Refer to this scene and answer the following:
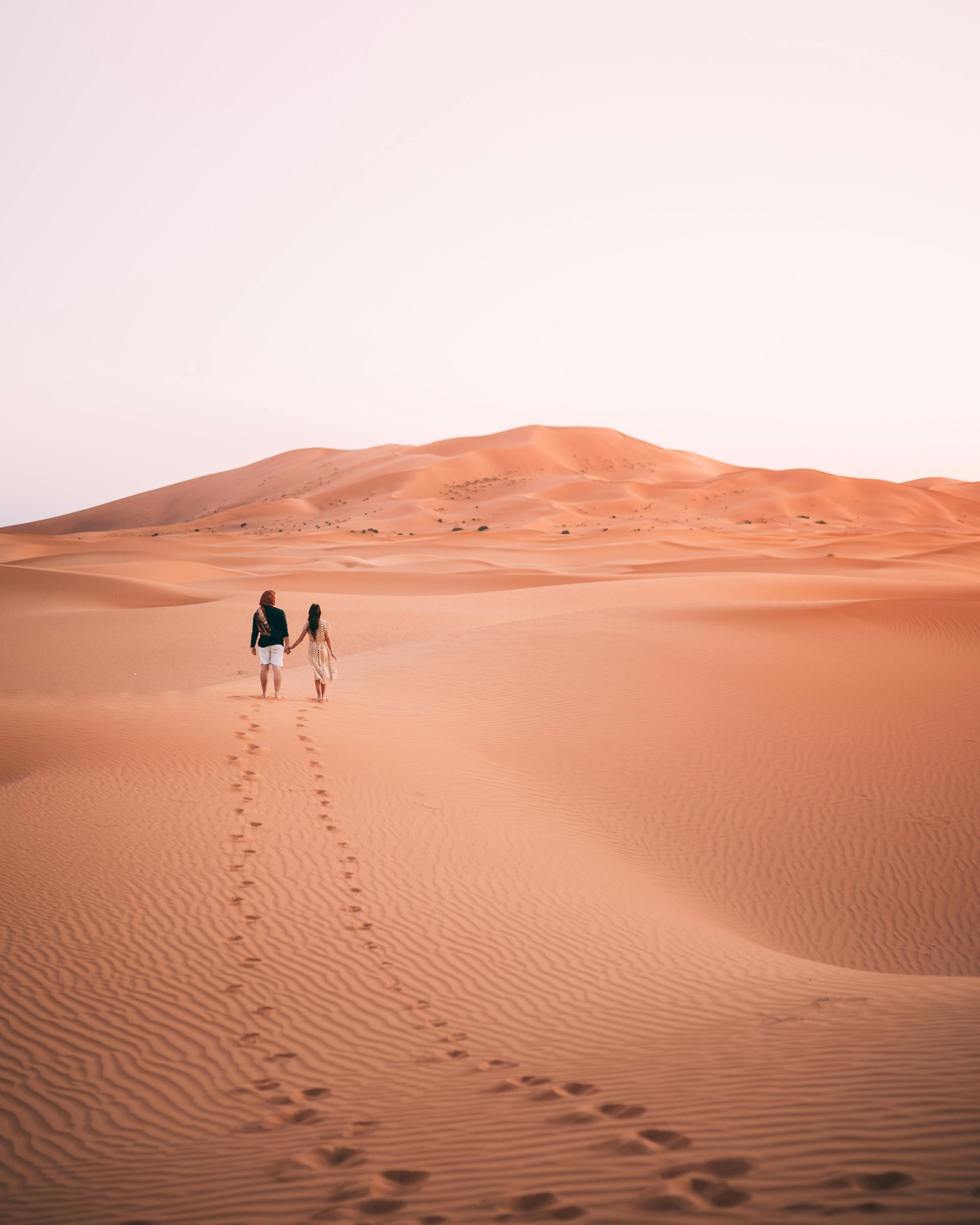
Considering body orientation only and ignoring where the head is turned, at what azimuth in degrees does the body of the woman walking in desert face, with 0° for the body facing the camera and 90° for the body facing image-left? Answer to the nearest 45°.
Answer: approximately 180°

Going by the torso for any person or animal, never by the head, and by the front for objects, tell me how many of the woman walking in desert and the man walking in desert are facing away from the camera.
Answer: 2

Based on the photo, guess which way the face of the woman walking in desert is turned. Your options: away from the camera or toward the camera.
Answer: away from the camera

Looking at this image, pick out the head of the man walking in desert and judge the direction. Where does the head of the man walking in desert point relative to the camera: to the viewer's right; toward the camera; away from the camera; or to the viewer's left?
away from the camera

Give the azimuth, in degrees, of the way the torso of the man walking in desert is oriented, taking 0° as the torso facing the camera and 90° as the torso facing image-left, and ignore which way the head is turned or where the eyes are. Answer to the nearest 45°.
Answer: approximately 180°
